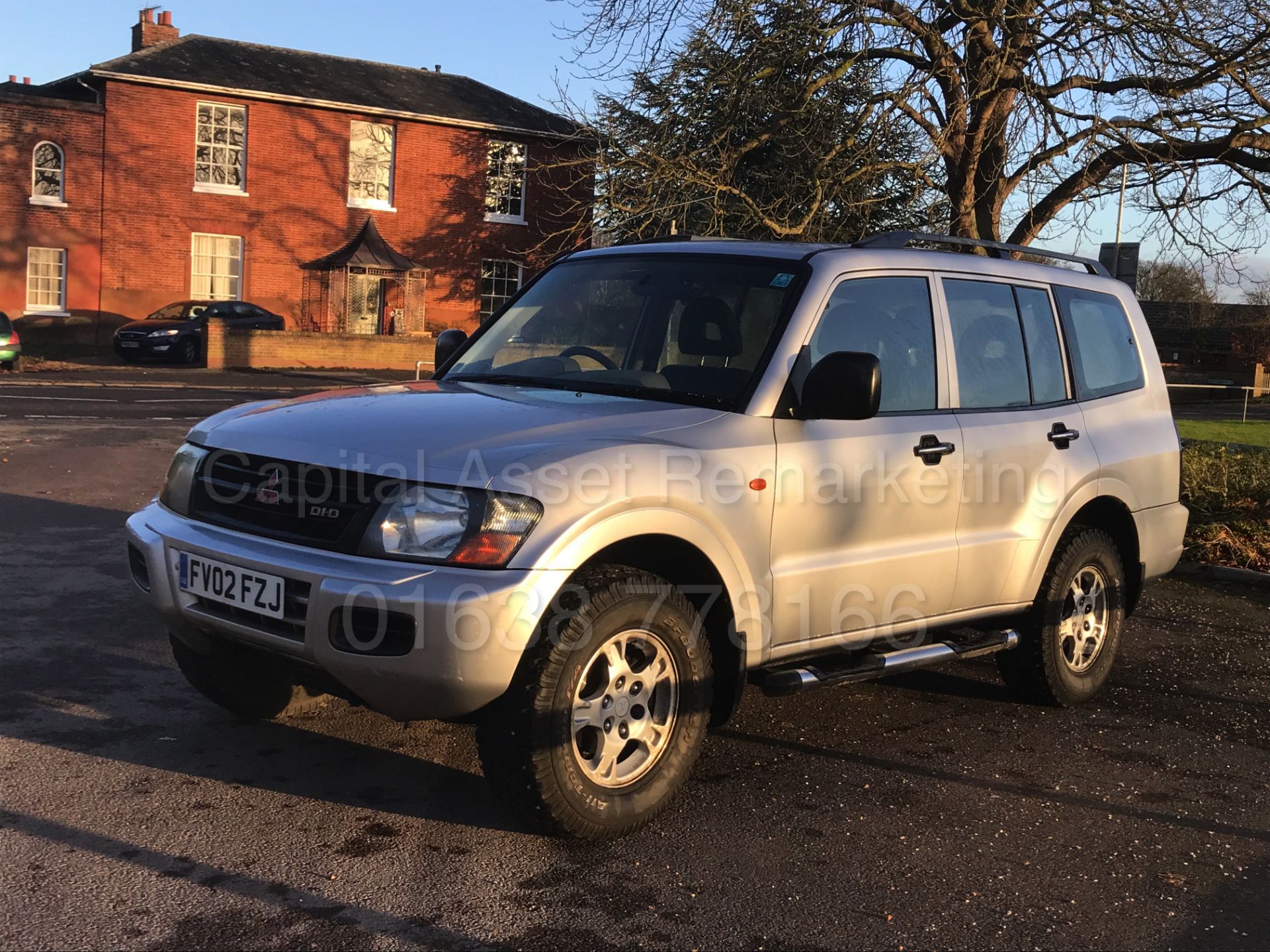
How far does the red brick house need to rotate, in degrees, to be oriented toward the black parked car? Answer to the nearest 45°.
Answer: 0° — it already faces it

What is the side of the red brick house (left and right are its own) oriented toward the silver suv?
front

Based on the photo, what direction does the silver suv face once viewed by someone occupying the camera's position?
facing the viewer and to the left of the viewer

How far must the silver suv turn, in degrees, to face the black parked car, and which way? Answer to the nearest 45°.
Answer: approximately 90° to its right

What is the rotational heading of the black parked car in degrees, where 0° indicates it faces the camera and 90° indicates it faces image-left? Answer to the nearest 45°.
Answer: approximately 45°

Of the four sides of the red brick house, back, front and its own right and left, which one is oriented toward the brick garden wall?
front

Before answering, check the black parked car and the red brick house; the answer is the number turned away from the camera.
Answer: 0

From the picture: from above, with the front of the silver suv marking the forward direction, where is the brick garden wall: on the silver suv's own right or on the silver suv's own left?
on the silver suv's own right

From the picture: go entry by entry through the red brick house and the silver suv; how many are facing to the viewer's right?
0
